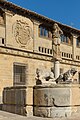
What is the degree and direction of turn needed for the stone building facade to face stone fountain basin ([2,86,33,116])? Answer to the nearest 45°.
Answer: approximately 45° to its right

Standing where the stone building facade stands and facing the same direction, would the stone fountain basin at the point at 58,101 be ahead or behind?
ahead

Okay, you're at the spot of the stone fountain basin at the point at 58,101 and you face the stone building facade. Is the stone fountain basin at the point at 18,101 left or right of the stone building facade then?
left
